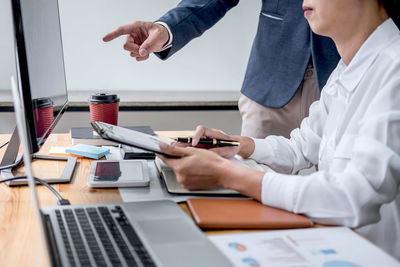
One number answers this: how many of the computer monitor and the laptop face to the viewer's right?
2

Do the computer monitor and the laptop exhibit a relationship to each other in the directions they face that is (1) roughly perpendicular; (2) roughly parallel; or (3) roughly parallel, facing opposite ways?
roughly parallel

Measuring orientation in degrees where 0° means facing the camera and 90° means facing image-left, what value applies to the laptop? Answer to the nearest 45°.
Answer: approximately 270°

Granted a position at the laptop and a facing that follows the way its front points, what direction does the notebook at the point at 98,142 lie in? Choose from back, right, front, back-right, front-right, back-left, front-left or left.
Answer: left

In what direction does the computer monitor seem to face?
to the viewer's right

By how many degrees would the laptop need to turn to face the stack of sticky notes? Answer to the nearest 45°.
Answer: approximately 90° to its left
